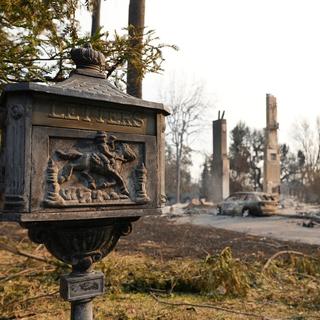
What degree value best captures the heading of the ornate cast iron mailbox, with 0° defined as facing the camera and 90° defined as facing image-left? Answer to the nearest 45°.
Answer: approximately 315°

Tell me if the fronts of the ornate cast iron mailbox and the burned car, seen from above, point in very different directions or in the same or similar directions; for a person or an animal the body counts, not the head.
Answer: very different directions

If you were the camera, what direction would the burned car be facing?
facing away from the viewer and to the left of the viewer

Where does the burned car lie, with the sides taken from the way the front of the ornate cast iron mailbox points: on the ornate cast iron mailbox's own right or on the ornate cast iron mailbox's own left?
on the ornate cast iron mailbox's own left

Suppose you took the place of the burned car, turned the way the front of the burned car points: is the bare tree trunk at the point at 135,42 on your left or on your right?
on your left

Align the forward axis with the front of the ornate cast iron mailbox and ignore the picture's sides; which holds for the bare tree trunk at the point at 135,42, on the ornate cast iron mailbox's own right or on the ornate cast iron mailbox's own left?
on the ornate cast iron mailbox's own left

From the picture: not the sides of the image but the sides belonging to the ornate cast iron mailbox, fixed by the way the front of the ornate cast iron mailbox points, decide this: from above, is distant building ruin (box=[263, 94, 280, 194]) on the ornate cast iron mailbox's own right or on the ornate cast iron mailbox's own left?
on the ornate cast iron mailbox's own left
